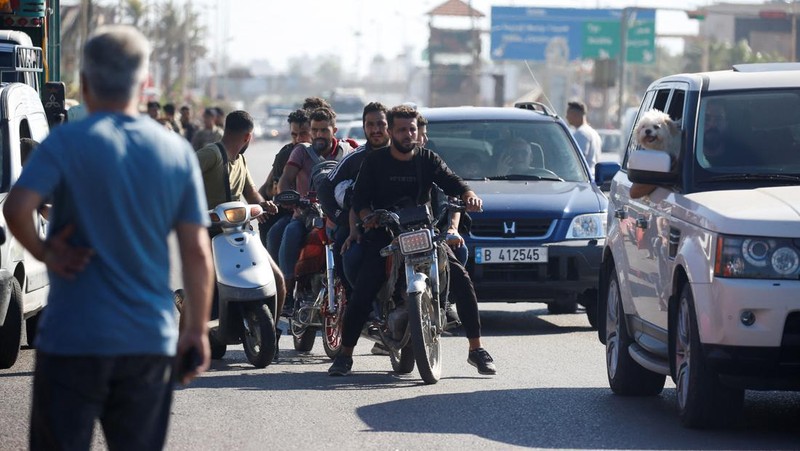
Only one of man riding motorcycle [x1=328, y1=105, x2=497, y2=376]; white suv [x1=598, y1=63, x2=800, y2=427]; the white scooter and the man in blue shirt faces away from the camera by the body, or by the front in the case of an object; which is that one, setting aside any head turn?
the man in blue shirt

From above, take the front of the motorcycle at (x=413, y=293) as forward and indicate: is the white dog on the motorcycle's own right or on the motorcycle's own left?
on the motorcycle's own left

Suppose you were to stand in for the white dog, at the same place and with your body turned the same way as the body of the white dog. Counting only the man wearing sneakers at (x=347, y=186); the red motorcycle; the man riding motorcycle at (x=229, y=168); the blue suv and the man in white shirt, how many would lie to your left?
0

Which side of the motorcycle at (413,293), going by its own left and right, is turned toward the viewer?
front

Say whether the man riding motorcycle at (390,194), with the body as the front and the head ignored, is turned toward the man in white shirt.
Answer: no

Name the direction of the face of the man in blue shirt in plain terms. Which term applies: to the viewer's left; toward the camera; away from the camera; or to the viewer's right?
away from the camera

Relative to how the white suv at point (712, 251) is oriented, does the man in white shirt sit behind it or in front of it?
behind

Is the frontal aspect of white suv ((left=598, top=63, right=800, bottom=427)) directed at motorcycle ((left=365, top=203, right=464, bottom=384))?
no

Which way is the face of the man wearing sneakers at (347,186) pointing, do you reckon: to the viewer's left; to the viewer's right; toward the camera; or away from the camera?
toward the camera

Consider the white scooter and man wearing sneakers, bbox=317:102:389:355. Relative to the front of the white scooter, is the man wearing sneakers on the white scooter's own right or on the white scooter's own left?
on the white scooter's own left

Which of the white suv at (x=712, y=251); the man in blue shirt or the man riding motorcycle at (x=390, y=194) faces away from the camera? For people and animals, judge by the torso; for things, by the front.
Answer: the man in blue shirt

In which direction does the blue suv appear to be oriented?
toward the camera

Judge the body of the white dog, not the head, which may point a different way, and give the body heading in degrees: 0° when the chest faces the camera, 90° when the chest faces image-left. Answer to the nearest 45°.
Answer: approximately 45°

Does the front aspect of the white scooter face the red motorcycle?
no

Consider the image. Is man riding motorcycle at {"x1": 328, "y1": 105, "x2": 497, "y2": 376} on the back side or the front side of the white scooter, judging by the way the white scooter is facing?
on the front side

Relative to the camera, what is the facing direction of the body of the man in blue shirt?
away from the camera

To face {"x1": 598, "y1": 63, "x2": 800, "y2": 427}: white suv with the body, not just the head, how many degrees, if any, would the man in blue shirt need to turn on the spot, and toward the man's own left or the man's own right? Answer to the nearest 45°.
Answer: approximately 45° to the man's own right

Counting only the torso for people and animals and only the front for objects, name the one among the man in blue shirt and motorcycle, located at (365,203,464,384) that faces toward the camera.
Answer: the motorcycle

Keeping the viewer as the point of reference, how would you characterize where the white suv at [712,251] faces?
facing the viewer and to the right of the viewer
